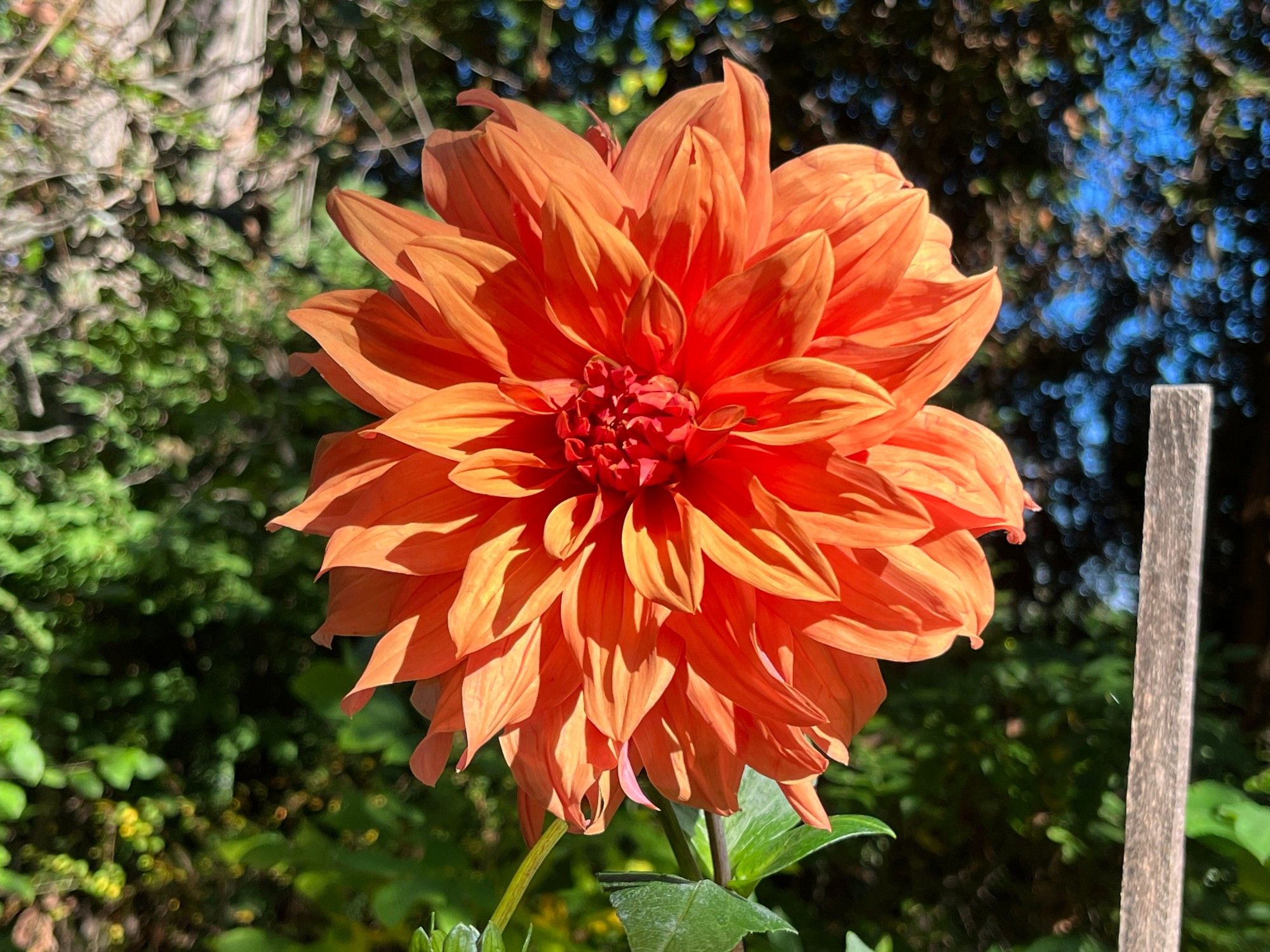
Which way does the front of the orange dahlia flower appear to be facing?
toward the camera
